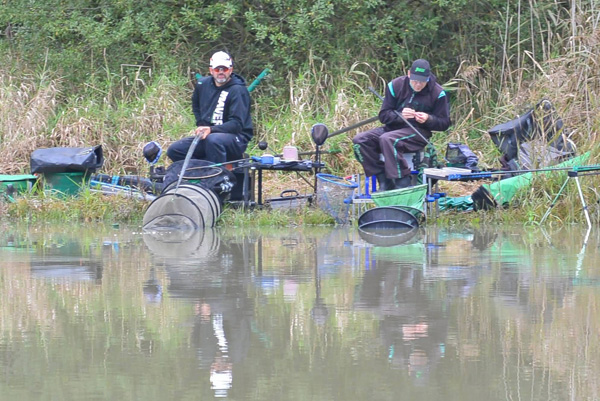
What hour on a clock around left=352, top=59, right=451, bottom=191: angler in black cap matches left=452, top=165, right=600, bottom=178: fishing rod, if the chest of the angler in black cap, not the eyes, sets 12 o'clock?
The fishing rod is roughly at 8 o'clock from the angler in black cap.

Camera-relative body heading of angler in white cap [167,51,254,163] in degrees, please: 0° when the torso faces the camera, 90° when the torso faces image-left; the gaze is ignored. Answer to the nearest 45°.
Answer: approximately 45°

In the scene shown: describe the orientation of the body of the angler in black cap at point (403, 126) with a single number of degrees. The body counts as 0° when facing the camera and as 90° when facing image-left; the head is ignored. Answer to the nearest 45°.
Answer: approximately 45°

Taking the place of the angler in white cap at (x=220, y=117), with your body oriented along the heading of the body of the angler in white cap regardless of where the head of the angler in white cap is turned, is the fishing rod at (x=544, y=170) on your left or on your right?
on your left

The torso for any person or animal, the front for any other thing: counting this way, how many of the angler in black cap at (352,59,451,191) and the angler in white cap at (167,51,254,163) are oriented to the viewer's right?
0

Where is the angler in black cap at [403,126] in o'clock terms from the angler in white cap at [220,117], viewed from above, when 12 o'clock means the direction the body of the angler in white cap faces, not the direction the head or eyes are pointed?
The angler in black cap is roughly at 8 o'clock from the angler in white cap.

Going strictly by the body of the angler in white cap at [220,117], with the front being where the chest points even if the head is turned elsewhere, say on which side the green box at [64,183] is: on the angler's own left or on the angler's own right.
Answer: on the angler's own right

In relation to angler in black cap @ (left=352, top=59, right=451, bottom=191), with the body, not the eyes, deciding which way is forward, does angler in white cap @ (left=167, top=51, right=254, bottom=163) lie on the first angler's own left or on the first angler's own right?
on the first angler's own right

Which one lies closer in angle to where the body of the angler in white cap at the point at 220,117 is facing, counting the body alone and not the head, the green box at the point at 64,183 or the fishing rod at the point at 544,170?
the green box
